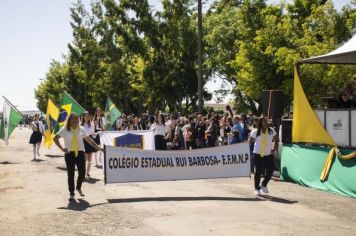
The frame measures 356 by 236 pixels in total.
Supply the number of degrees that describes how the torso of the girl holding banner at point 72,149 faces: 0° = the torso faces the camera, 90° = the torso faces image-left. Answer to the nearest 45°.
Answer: approximately 0°

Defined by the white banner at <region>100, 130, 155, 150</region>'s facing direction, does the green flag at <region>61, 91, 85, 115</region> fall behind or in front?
behind

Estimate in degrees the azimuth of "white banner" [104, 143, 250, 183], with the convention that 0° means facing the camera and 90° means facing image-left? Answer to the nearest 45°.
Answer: approximately 0°

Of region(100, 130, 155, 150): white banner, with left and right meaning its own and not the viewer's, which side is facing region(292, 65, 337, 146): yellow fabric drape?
left

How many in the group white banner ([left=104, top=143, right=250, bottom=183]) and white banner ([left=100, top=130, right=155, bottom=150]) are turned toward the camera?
2

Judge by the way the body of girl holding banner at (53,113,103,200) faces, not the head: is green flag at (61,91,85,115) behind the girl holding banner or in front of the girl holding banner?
behind

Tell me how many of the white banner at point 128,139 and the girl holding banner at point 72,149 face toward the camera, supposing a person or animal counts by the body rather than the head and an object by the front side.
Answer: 2
